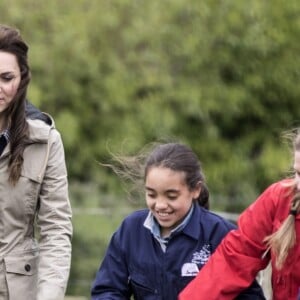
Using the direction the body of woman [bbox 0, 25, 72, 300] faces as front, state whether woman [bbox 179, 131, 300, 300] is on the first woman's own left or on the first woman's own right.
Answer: on the first woman's own left

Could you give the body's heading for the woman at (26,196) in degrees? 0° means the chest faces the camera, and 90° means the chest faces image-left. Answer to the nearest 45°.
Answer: approximately 0°

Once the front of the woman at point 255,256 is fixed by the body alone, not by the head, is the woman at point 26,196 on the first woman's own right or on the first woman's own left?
on the first woman's own right
